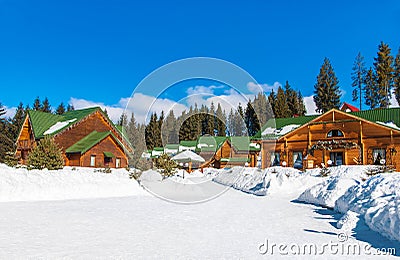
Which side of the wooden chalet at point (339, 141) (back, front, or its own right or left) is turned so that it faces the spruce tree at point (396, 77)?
back

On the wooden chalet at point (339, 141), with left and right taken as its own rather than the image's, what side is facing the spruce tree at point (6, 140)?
right

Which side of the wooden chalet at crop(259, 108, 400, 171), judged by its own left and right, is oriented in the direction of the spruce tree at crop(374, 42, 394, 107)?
back

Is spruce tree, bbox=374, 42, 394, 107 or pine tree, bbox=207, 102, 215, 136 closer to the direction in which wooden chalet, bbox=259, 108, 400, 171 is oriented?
the pine tree

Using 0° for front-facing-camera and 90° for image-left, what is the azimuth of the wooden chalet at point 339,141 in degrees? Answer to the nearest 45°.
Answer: approximately 0°

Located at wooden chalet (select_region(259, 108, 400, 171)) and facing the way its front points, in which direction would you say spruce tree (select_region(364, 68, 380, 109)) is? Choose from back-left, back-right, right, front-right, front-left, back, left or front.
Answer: back
